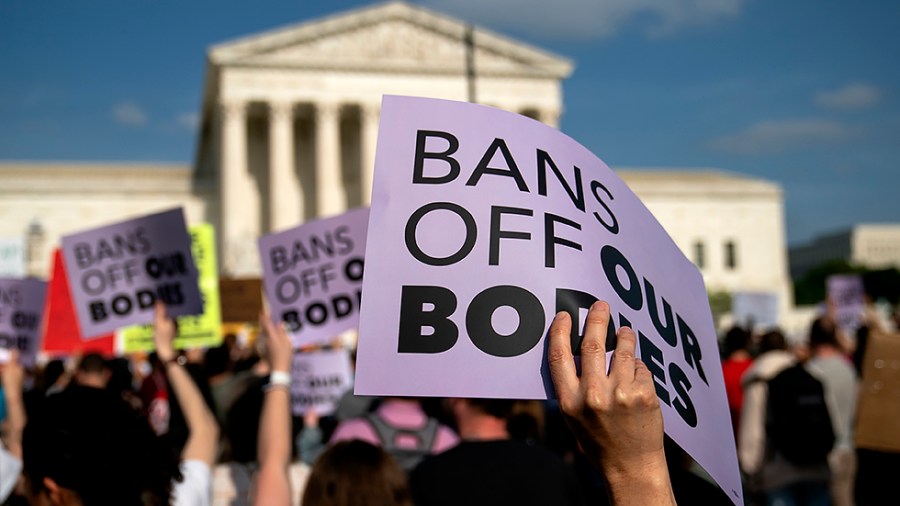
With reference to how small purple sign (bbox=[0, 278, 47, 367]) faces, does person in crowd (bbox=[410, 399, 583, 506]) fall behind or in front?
in front

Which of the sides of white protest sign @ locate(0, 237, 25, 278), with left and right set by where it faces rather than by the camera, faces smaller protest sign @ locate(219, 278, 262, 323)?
left

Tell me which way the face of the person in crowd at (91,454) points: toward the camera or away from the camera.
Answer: away from the camera

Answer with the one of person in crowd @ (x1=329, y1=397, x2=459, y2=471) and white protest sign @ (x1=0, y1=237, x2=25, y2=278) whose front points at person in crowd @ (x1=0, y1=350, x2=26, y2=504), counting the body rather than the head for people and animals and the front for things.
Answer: the white protest sign

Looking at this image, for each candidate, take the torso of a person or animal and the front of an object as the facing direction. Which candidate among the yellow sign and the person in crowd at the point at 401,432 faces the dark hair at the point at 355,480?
the yellow sign

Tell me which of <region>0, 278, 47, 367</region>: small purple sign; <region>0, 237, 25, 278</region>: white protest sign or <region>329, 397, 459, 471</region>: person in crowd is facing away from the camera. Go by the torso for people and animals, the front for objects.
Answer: the person in crowd

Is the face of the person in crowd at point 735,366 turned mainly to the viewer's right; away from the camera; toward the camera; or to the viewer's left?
away from the camera

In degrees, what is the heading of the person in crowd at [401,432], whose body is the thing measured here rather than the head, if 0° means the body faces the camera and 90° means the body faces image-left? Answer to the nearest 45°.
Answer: approximately 180°
